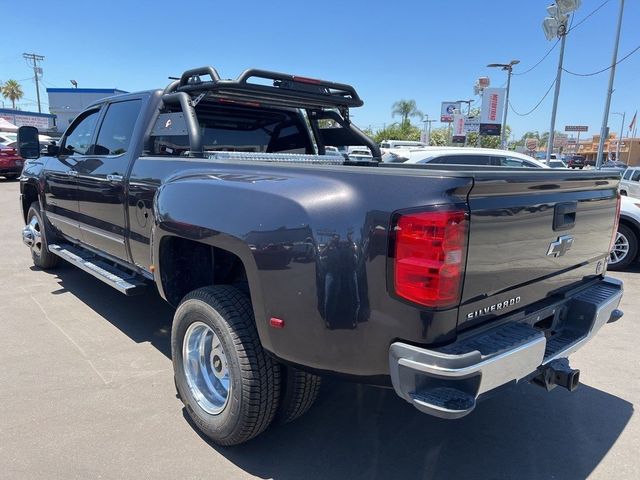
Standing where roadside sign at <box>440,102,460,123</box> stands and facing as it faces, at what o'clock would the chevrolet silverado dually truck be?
The chevrolet silverado dually truck is roughly at 12 o'clock from the roadside sign.

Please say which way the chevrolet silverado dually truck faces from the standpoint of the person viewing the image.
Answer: facing away from the viewer and to the left of the viewer

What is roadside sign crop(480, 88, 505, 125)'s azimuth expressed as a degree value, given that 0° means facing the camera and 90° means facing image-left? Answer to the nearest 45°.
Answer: approximately 0°

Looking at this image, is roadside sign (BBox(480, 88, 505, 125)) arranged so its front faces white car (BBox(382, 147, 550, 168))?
yes

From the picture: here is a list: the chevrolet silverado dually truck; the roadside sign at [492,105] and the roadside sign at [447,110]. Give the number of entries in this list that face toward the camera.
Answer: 2

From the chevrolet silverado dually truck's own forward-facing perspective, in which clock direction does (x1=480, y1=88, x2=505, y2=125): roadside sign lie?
The roadside sign is roughly at 2 o'clock from the chevrolet silverado dually truck.

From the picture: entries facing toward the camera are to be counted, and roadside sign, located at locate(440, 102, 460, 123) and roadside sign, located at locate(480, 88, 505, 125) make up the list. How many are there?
2

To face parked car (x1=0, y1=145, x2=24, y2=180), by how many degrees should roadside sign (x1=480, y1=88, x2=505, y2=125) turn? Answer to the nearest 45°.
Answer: approximately 45° to its right

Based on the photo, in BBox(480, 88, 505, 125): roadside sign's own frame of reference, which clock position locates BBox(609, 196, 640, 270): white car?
The white car is roughly at 12 o'clock from the roadside sign.
